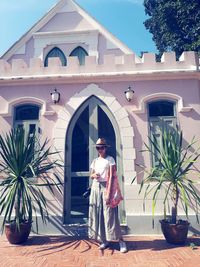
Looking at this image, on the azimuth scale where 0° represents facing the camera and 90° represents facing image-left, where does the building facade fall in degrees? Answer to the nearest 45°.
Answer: approximately 0°

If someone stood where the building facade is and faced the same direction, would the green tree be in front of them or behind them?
behind

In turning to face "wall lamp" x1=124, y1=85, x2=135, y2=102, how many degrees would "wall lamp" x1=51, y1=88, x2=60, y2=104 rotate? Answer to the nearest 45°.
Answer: approximately 90° to its left

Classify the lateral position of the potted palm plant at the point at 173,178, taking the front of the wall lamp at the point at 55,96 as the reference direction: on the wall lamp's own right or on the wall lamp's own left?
on the wall lamp's own left

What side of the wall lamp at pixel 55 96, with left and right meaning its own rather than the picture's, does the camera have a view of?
front
